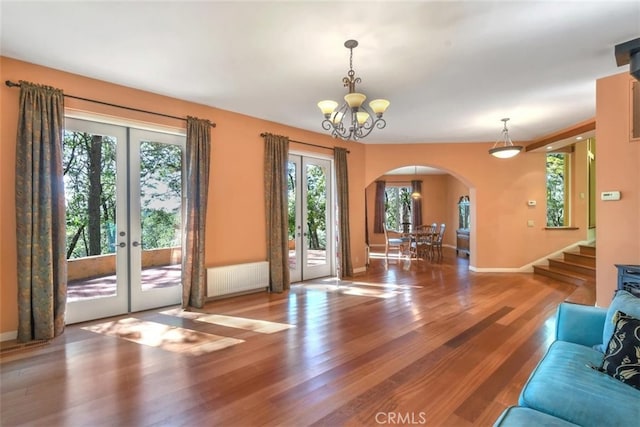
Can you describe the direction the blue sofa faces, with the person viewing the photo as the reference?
facing to the left of the viewer

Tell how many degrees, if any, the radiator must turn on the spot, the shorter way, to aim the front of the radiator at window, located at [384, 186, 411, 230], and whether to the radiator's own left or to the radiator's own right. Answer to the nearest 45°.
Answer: approximately 90° to the radiator's own left

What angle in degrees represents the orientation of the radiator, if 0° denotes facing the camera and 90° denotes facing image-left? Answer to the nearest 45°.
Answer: approximately 315°

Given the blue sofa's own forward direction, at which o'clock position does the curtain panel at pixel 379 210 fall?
The curtain panel is roughly at 2 o'clock from the blue sofa.
